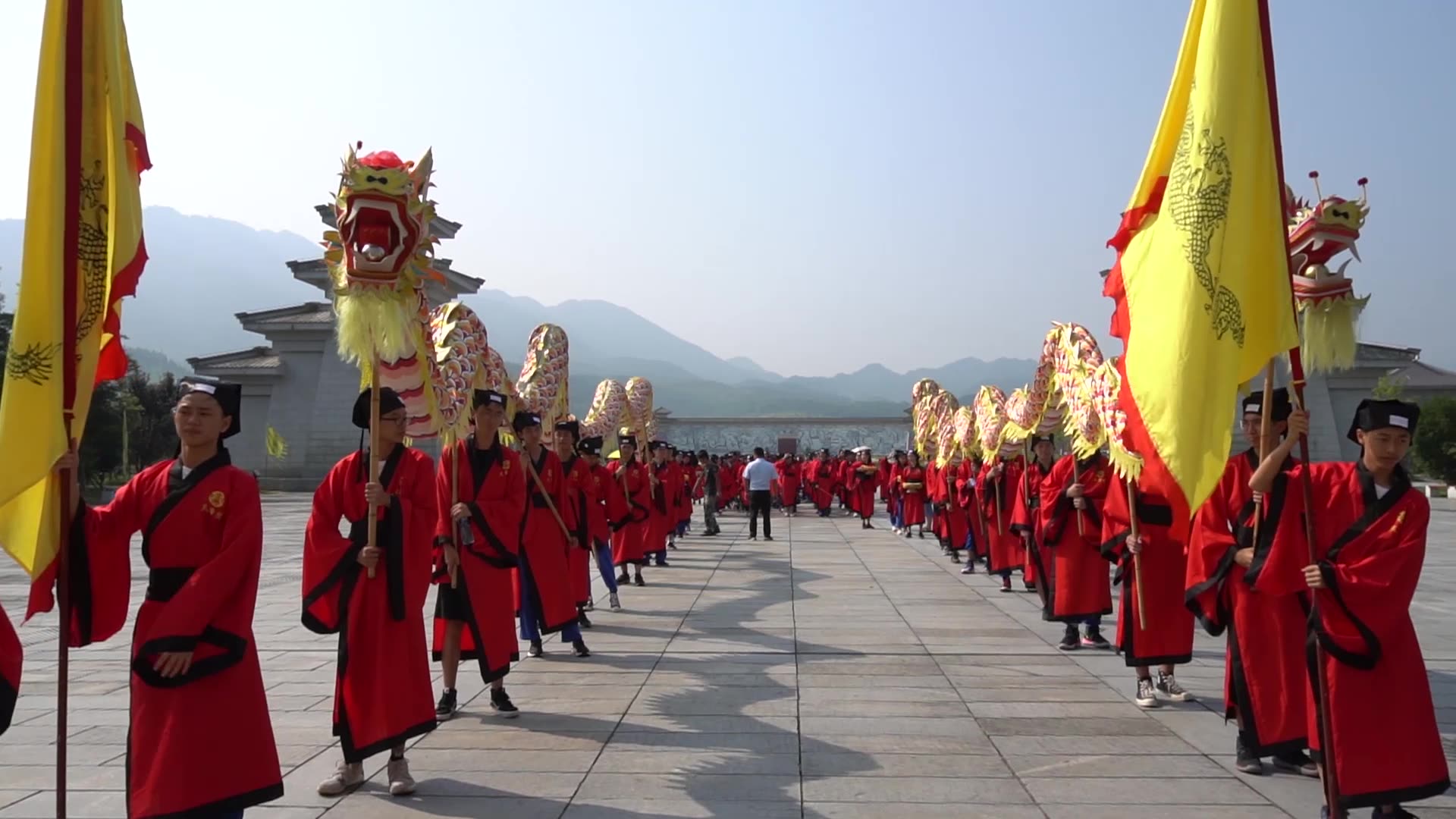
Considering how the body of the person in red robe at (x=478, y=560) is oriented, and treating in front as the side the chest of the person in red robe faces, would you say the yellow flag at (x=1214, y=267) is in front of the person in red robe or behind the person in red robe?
in front

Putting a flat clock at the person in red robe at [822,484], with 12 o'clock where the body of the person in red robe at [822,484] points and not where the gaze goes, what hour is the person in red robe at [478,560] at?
the person in red robe at [478,560] is roughly at 12 o'clock from the person in red robe at [822,484].

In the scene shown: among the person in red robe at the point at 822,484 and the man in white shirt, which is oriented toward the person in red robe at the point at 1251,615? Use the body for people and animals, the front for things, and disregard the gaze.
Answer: the person in red robe at the point at 822,484

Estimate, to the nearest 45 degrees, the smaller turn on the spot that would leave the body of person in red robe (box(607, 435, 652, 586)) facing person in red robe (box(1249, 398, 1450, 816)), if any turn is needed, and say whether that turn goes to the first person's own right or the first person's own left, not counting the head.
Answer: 0° — they already face them

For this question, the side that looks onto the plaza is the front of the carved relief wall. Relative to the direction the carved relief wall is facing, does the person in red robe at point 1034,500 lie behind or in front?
in front

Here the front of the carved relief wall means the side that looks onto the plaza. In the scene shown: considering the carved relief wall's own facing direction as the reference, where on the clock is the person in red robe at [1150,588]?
The person in red robe is roughly at 12 o'clock from the carved relief wall.

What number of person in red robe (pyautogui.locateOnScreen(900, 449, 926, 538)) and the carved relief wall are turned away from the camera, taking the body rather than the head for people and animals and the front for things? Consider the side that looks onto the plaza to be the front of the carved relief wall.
0
